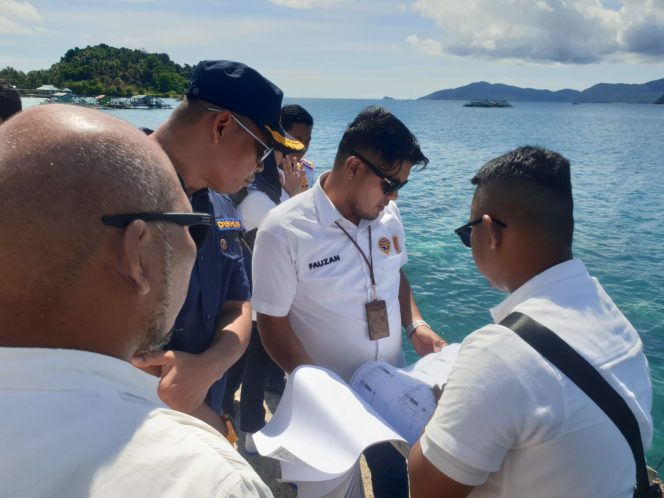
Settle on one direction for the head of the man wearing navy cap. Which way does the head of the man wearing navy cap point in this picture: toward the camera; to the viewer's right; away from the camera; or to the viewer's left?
to the viewer's right

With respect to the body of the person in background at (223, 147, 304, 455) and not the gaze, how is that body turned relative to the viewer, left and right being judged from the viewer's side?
facing to the right of the viewer
